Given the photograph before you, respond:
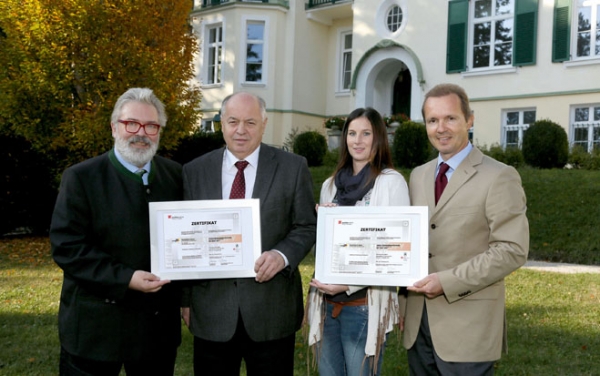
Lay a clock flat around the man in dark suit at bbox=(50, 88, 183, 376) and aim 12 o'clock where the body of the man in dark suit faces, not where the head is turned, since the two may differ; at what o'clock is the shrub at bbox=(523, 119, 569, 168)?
The shrub is roughly at 9 o'clock from the man in dark suit.

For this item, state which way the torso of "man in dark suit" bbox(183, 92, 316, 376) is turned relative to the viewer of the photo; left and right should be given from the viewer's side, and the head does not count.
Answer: facing the viewer

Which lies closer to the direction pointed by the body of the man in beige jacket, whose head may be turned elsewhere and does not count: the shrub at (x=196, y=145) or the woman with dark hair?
the woman with dark hair

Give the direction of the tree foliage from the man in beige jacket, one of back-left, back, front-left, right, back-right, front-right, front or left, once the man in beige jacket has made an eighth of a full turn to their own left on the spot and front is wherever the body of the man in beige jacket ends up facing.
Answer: back-right

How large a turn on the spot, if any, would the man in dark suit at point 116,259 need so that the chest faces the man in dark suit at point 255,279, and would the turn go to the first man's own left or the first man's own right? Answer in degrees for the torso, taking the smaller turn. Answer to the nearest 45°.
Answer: approximately 45° to the first man's own left

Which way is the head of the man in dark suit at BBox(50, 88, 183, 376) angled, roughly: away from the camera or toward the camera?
toward the camera

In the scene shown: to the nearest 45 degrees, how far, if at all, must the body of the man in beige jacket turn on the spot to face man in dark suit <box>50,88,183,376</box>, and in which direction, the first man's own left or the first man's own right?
approximately 45° to the first man's own right

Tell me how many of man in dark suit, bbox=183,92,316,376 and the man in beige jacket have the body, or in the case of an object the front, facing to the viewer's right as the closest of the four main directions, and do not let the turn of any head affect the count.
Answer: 0

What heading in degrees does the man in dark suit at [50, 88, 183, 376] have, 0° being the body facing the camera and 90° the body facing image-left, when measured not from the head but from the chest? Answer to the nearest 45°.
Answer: approximately 315°

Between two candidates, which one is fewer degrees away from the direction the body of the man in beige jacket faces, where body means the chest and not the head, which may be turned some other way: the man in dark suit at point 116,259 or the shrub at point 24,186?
the man in dark suit

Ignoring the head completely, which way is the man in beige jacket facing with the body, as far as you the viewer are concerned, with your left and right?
facing the viewer and to the left of the viewer
